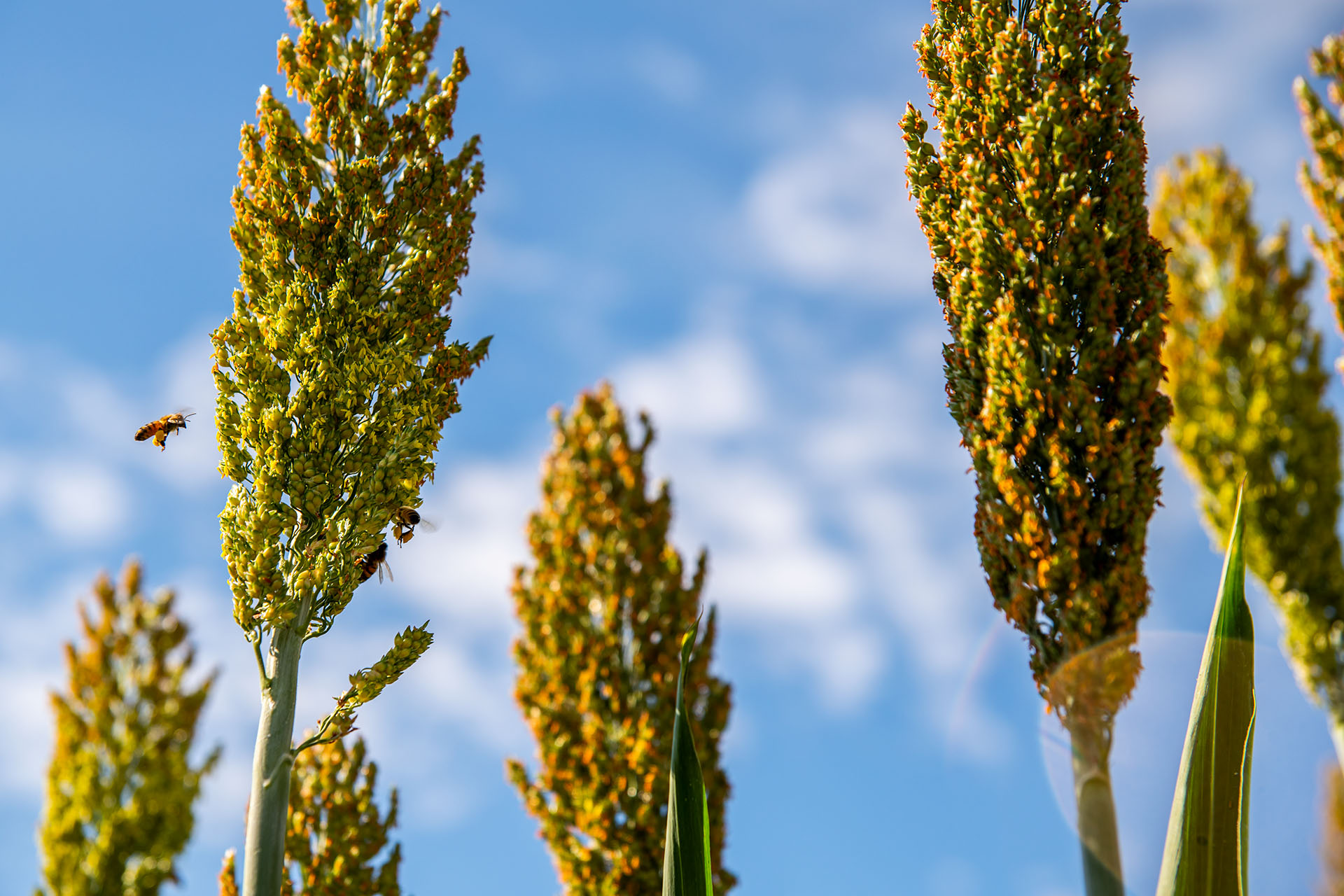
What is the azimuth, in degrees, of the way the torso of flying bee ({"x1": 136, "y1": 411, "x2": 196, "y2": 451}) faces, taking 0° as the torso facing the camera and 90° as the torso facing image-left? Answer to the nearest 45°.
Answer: approximately 270°

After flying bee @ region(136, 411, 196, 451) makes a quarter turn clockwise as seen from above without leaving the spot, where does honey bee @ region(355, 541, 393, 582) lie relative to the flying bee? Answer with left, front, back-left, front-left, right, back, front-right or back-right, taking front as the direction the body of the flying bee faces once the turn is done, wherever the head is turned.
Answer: front-left

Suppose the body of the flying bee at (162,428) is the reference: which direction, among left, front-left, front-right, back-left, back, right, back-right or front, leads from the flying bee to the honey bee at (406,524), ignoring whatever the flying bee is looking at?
front-right
